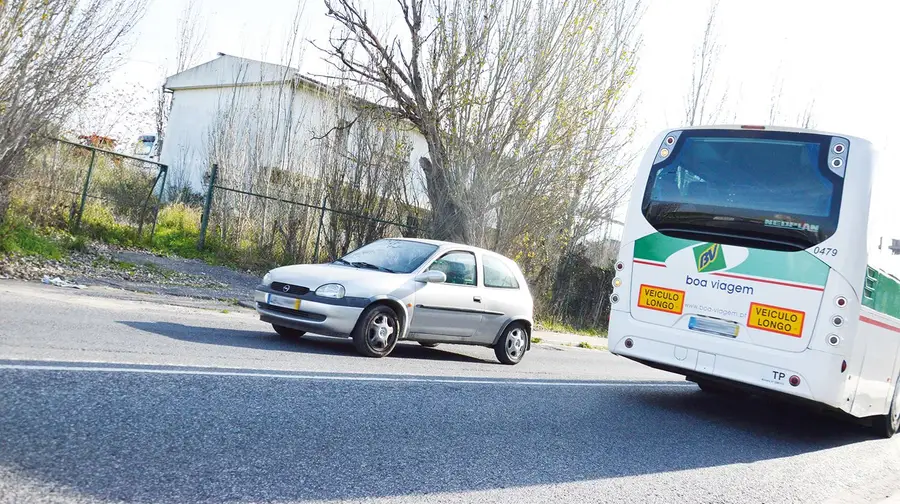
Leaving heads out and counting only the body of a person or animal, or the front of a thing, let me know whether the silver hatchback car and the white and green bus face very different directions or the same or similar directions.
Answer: very different directions

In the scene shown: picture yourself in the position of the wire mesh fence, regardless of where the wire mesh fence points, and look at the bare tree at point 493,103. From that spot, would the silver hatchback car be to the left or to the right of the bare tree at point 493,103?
right

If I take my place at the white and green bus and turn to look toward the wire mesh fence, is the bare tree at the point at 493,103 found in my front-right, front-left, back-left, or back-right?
front-right

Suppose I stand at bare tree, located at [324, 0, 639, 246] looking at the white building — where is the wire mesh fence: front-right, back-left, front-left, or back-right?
front-left

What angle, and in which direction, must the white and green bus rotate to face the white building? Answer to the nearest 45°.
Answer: approximately 90° to its left

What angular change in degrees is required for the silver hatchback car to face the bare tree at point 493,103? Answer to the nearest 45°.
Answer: approximately 135° to its right

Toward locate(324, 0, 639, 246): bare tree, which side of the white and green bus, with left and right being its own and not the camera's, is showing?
left

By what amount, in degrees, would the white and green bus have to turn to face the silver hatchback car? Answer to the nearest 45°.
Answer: approximately 135° to its left

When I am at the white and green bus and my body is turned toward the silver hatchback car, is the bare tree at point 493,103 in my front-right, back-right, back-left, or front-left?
front-right

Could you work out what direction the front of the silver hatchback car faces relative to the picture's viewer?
facing the viewer and to the left of the viewer

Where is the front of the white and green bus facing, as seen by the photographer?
facing away from the viewer and to the right of the viewer

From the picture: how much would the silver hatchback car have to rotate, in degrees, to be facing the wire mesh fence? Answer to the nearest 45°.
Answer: approximately 90° to its right
